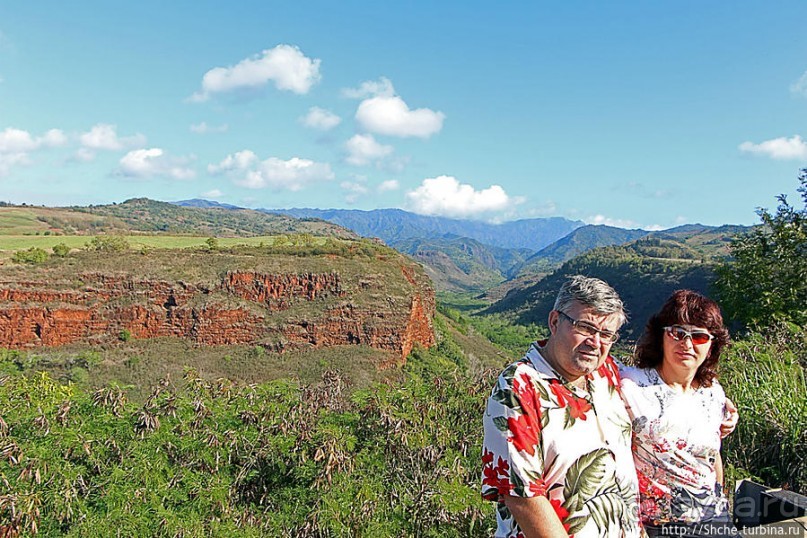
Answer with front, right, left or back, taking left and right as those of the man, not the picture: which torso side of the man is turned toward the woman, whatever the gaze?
left

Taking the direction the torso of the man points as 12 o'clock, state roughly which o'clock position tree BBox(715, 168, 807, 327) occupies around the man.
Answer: The tree is roughly at 8 o'clock from the man.

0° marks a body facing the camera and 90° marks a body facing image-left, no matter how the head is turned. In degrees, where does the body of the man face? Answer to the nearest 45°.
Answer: approximately 315°
